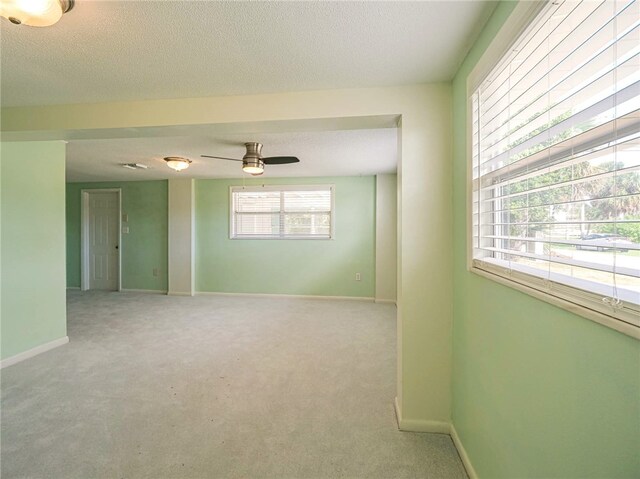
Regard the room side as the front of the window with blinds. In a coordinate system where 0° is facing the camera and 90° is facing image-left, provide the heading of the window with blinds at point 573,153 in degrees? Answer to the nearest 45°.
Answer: approximately 45°

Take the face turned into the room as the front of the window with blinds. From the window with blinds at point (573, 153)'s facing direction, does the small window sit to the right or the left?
on its right

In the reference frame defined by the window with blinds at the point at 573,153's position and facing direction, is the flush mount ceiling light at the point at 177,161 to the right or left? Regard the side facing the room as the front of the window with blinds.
on its right

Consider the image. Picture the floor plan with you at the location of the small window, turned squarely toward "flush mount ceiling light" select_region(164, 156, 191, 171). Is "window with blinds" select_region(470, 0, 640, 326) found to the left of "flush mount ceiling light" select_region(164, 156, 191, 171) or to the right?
left

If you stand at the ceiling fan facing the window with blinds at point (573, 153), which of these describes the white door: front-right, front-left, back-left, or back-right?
back-right

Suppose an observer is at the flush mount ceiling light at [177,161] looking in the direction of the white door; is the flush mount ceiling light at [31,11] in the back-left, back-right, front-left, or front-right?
back-left

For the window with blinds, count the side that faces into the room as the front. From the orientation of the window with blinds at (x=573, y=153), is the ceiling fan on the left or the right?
on its right
